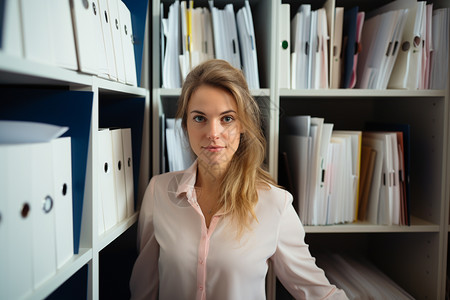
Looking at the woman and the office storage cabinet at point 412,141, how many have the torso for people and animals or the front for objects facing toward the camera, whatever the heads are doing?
2

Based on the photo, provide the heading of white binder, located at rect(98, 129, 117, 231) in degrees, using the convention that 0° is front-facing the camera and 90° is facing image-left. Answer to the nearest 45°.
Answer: approximately 315°

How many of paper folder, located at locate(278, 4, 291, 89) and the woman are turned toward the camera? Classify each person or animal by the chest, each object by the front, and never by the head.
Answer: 2

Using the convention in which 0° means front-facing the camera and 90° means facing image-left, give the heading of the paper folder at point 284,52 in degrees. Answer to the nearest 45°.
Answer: approximately 0°
